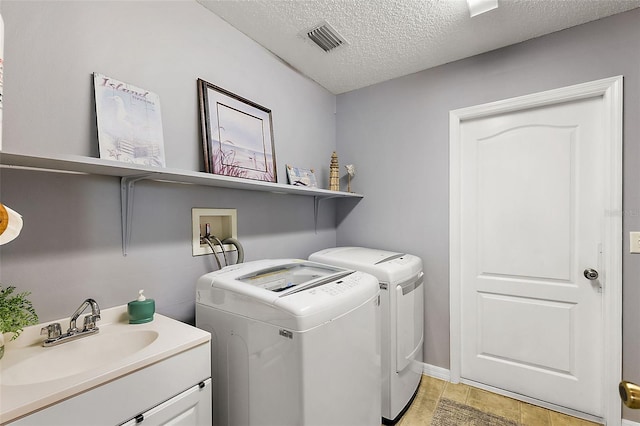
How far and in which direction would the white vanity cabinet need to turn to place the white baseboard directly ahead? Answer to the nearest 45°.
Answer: approximately 45° to its left

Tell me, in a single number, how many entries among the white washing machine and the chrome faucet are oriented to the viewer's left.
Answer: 0

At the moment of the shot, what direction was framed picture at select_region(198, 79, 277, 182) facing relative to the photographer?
facing the viewer and to the right of the viewer

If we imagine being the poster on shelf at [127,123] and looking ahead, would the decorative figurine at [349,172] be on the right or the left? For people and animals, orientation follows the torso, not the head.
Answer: on its left

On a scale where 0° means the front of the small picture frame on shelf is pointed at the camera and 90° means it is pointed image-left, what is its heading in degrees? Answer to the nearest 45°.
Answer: approximately 315°

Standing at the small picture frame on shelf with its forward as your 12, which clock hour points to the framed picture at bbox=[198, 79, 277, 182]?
The framed picture is roughly at 3 o'clock from the small picture frame on shelf.

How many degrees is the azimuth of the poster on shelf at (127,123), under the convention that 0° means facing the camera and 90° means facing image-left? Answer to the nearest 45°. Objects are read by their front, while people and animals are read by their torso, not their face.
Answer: approximately 315°

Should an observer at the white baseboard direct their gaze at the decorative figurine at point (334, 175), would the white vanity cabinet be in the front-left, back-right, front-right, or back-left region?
front-left

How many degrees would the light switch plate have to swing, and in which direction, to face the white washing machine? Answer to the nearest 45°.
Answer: approximately 45° to its right

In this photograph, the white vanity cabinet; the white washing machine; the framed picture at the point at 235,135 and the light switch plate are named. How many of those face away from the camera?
0

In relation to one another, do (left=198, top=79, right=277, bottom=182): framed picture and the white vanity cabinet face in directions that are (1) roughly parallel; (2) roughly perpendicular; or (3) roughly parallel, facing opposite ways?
roughly parallel

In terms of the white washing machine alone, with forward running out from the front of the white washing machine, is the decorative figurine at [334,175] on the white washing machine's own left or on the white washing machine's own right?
on the white washing machine's own left

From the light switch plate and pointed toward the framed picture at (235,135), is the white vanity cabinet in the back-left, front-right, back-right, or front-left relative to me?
front-left

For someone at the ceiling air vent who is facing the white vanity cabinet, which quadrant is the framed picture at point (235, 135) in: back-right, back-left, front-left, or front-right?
front-right

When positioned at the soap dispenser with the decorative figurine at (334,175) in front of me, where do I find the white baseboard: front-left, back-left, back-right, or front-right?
front-right
